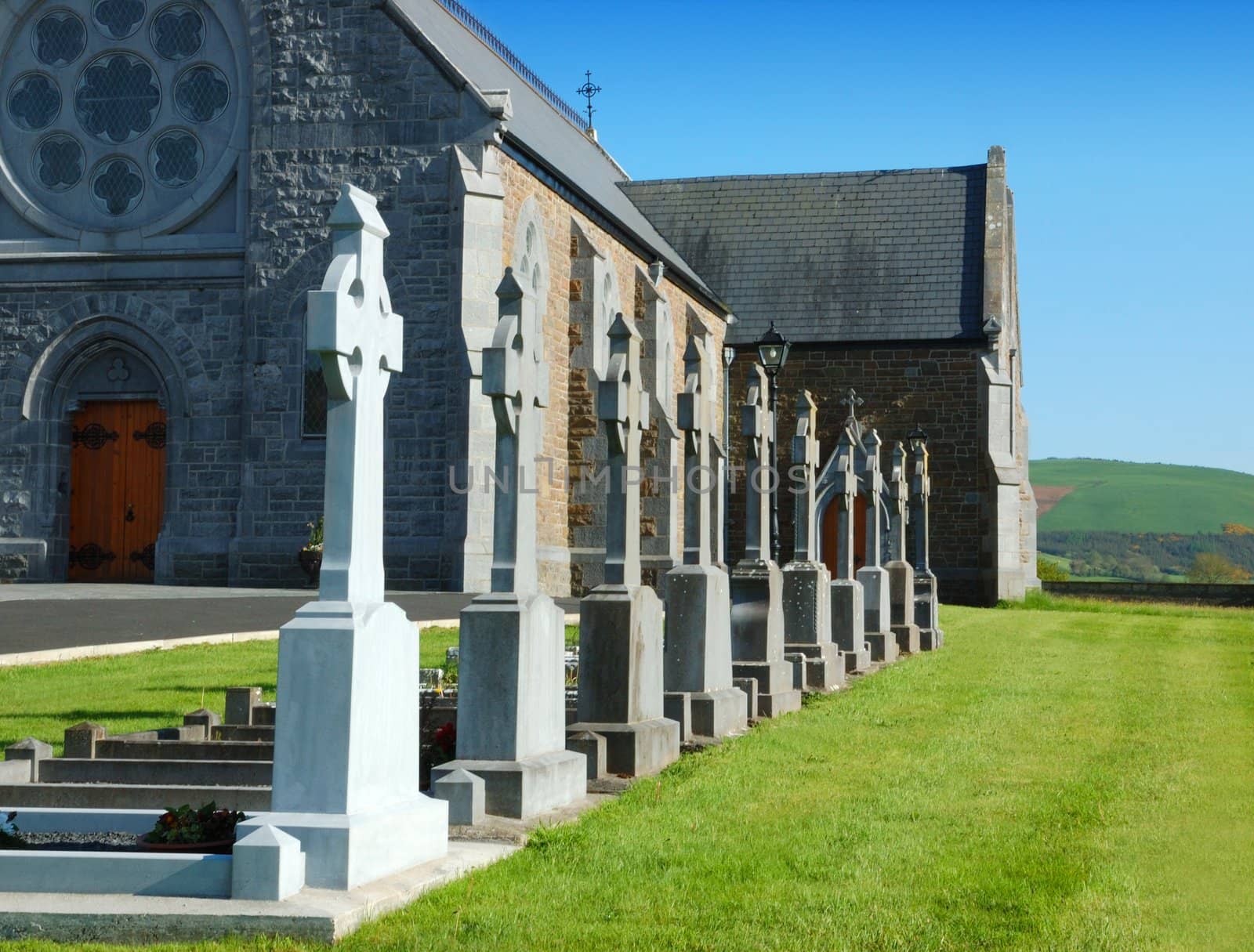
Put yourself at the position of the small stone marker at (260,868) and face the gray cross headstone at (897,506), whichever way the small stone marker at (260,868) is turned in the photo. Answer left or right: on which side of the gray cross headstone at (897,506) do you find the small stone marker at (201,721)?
left

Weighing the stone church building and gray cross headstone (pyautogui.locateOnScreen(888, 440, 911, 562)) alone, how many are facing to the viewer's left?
1

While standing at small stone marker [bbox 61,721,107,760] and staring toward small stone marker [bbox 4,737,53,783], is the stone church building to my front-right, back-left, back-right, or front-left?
back-right

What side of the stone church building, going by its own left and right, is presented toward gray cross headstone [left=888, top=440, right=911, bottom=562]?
left

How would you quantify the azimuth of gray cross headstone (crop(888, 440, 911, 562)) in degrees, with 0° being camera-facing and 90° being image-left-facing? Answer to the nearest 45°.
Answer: approximately 90°

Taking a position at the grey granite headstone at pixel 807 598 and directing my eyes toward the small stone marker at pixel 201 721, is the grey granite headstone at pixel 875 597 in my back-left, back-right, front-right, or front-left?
back-right
